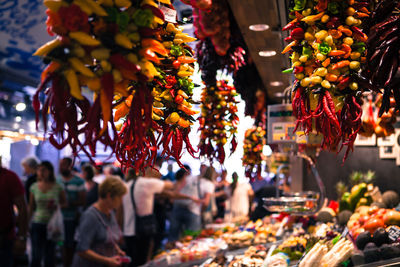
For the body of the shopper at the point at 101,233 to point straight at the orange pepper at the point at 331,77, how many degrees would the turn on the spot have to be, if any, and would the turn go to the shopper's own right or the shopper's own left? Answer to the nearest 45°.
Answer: approximately 90° to the shopper's own right

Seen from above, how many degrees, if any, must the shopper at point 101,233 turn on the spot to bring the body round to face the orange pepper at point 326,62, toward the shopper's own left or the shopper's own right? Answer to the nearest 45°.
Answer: approximately 90° to the shopper's own right

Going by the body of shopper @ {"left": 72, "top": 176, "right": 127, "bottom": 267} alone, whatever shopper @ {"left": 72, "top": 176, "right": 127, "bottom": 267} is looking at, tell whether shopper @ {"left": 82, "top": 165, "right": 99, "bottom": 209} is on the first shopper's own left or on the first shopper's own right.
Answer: on the first shopper's own left

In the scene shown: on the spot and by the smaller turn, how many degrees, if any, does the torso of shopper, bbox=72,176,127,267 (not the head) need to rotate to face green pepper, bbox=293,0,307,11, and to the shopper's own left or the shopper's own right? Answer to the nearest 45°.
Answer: approximately 90° to the shopper's own right

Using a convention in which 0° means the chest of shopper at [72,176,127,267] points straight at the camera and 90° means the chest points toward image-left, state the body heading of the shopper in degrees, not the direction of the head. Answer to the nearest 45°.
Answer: approximately 270°

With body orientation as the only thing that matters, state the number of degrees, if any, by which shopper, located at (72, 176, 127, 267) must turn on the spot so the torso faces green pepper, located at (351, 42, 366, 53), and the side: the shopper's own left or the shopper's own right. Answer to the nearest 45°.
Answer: approximately 90° to the shopper's own right

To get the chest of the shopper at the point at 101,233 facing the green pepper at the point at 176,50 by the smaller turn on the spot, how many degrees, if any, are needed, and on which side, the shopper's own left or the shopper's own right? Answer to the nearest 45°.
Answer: approximately 90° to the shopper's own right

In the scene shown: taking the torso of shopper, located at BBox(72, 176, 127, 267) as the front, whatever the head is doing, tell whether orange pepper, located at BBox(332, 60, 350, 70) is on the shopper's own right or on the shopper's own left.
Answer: on the shopper's own right

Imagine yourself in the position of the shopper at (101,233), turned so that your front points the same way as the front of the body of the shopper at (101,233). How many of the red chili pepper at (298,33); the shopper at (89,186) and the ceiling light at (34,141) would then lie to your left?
2

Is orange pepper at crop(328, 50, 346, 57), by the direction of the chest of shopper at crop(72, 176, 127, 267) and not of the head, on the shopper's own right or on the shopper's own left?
on the shopper's own right
